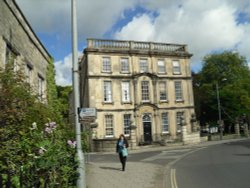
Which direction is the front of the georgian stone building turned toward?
toward the camera

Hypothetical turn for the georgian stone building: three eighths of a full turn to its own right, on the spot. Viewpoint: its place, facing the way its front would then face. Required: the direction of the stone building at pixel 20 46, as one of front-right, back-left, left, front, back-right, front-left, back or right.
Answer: back-left

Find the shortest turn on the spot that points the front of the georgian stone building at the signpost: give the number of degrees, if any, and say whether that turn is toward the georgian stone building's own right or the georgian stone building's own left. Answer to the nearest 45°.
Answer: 0° — it already faces it

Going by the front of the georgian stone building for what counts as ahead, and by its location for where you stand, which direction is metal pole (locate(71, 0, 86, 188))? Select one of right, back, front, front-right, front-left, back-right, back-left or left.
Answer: front
